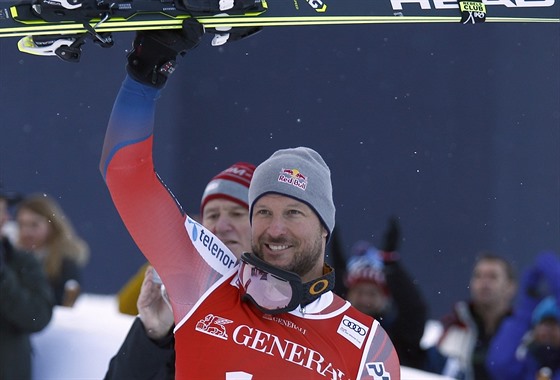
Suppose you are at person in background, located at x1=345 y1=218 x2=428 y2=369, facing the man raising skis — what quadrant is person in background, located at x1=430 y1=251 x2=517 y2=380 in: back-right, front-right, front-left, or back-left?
back-left

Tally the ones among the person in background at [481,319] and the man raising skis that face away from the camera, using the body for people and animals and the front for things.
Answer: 0

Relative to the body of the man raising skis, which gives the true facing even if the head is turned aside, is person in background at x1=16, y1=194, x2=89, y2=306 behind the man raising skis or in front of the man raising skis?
behind

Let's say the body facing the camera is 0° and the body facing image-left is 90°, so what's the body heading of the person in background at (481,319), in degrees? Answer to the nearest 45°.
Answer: approximately 45°

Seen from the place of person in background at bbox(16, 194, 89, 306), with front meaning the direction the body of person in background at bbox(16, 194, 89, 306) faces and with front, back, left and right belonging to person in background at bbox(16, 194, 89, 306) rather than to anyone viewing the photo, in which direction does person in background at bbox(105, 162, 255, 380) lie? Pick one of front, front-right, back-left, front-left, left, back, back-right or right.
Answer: front-left

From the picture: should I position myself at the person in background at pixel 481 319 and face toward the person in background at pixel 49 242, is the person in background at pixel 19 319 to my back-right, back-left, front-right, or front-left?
front-left

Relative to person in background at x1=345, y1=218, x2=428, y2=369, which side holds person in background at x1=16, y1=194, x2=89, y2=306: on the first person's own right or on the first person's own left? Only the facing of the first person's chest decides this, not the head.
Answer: on the first person's own right

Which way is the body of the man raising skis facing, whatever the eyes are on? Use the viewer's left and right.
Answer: facing the viewer

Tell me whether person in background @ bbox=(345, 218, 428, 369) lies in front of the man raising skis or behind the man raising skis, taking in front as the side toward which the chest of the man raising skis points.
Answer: behind

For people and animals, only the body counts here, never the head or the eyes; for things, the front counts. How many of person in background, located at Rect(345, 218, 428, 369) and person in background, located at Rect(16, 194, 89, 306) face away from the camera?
0

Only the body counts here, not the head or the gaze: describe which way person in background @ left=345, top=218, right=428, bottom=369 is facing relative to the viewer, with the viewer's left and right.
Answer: facing the viewer and to the left of the viewer
